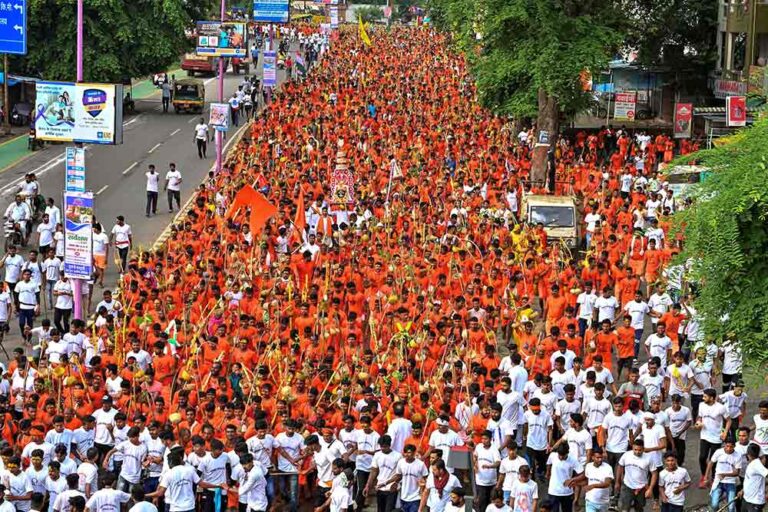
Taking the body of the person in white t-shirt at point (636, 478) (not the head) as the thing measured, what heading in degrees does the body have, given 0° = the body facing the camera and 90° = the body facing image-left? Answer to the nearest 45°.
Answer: approximately 0°

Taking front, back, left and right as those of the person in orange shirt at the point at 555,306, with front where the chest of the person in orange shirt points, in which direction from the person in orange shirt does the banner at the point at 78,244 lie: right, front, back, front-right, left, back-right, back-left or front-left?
right

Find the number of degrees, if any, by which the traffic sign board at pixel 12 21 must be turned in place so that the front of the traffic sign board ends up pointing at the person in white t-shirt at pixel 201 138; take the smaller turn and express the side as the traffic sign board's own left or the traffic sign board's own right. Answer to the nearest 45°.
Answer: approximately 135° to the traffic sign board's own left

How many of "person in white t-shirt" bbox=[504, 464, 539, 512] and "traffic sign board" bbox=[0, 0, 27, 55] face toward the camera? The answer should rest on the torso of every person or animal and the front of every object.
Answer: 2

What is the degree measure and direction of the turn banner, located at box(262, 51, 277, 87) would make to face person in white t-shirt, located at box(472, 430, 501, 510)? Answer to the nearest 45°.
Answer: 0° — it already faces them
